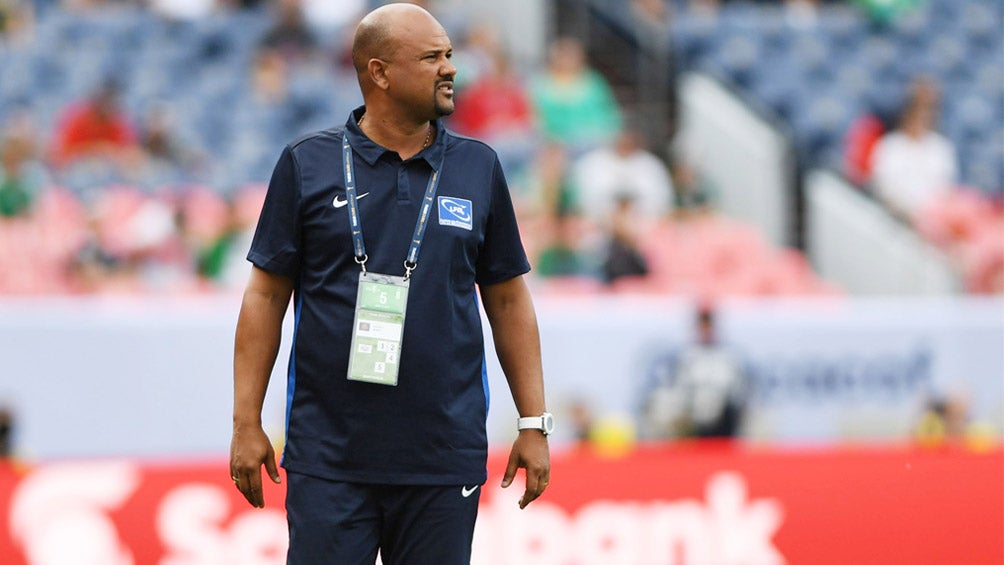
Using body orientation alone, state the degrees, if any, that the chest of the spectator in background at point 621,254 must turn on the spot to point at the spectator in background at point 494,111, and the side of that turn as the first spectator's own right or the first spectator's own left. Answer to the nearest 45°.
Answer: approximately 135° to the first spectator's own right

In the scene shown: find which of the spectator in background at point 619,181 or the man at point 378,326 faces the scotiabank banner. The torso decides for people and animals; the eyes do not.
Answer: the spectator in background

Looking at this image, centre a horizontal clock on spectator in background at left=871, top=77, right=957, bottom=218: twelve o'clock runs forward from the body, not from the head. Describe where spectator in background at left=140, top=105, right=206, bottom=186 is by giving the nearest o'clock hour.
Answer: spectator in background at left=140, top=105, right=206, bottom=186 is roughly at 2 o'clock from spectator in background at left=871, top=77, right=957, bottom=218.

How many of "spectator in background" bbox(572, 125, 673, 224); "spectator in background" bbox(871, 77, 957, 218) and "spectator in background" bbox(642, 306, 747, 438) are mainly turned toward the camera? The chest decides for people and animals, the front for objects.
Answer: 3

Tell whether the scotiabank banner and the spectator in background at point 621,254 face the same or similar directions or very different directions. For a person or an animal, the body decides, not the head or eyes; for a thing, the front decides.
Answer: same or similar directions

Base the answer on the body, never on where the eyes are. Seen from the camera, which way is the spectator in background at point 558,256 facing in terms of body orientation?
toward the camera

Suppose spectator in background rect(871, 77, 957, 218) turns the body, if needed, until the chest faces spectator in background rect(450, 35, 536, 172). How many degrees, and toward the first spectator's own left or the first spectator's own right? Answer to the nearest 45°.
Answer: approximately 45° to the first spectator's own right

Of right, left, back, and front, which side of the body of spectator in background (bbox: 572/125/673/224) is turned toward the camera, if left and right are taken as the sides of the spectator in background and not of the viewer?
front

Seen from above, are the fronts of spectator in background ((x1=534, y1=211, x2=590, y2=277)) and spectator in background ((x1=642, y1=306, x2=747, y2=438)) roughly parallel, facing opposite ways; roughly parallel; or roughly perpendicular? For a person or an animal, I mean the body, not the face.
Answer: roughly parallel

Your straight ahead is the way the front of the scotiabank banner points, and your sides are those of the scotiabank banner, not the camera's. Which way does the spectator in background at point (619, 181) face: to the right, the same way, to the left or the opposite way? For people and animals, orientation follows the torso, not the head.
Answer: the same way

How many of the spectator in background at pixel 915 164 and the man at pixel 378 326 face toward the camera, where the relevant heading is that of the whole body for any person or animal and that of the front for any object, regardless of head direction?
2

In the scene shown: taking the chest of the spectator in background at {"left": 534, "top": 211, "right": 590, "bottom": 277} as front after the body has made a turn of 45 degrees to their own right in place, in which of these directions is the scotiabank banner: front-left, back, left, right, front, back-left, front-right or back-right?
front-left

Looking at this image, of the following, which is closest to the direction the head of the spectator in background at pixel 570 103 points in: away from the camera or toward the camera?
toward the camera
